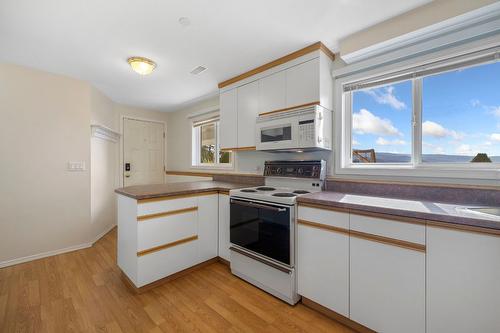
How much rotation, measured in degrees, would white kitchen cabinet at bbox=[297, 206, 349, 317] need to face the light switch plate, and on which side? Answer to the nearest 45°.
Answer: approximately 45° to its right

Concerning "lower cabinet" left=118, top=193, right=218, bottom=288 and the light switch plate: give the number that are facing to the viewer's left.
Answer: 0

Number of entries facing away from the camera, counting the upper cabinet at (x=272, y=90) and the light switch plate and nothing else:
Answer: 0

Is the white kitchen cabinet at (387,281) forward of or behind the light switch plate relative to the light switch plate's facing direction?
forward

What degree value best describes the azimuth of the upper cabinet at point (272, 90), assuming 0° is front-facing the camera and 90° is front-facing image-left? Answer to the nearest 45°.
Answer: approximately 45°

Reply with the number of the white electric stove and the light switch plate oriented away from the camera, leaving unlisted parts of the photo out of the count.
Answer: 0

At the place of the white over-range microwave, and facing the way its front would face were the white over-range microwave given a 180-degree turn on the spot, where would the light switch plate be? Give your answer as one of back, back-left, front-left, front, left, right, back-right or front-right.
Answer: back-left

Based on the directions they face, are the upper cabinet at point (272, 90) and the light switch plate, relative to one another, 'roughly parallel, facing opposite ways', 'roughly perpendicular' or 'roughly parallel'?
roughly perpendicular

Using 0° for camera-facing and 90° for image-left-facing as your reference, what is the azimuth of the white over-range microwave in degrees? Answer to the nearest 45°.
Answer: approximately 45°
